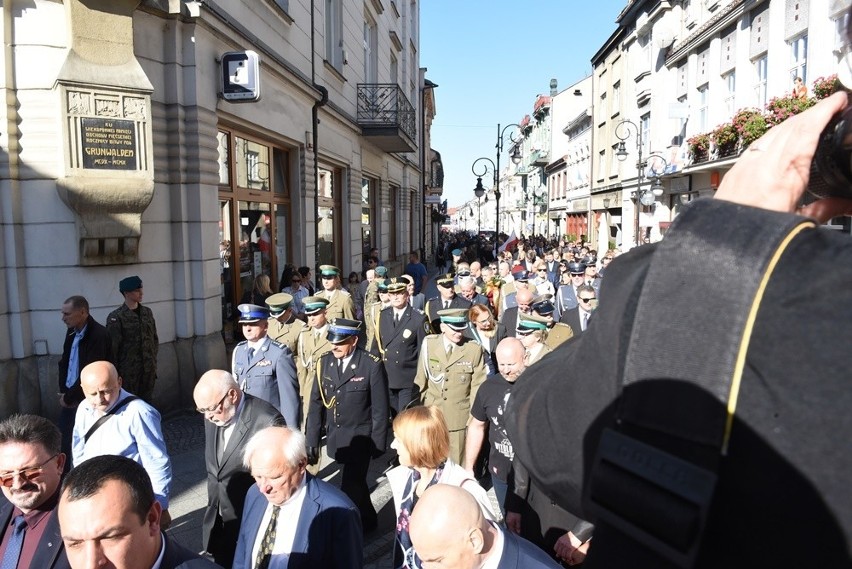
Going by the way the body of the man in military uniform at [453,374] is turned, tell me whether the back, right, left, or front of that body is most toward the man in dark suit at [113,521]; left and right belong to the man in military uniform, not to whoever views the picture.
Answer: front

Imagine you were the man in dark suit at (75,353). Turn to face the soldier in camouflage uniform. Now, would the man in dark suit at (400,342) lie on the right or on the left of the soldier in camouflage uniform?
right

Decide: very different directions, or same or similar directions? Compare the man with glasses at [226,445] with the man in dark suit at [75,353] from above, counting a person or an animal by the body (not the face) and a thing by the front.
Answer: same or similar directions

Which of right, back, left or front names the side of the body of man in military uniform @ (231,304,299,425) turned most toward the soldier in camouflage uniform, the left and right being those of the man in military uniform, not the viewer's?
right

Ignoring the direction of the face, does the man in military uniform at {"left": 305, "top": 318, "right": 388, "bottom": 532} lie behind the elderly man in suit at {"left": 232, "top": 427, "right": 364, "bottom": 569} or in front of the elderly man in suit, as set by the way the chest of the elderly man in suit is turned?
behind

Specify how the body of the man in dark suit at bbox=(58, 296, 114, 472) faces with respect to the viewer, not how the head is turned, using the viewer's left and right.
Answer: facing the viewer and to the left of the viewer

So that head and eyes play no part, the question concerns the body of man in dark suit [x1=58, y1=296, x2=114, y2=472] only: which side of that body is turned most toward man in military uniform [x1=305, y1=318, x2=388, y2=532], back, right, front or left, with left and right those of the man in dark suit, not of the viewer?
left

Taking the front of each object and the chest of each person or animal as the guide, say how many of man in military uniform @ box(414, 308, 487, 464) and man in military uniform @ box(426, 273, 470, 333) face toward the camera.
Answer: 2

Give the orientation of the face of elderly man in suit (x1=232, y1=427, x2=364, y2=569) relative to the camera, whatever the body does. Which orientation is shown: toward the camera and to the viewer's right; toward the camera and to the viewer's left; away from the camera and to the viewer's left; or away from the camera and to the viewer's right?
toward the camera and to the viewer's left

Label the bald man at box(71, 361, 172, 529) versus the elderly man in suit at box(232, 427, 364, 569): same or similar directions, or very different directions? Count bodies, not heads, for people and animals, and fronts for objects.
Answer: same or similar directions

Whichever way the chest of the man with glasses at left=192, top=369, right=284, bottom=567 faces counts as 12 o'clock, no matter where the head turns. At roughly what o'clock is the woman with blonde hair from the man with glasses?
The woman with blonde hair is roughly at 9 o'clock from the man with glasses.

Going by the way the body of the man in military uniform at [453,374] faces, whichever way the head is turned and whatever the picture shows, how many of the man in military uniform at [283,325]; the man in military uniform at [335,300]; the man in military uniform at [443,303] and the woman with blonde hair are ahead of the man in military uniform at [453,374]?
1

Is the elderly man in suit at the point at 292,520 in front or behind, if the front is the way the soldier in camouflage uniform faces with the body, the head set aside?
in front

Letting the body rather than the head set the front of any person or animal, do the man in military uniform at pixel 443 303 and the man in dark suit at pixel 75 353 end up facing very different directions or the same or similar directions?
same or similar directions
